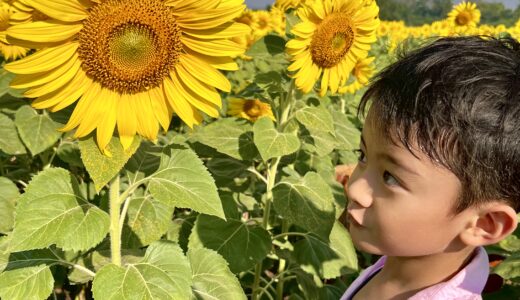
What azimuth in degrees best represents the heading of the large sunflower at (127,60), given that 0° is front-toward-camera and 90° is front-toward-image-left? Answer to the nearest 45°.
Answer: approximately 0°

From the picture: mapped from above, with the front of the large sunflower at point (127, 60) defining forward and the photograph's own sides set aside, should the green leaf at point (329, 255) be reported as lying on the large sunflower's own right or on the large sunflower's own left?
on the large sunflower's own left

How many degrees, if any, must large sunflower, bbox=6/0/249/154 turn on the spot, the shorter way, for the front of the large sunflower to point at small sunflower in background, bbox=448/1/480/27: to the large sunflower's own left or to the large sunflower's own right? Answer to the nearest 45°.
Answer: approximately 135° to the large sunflower's own left

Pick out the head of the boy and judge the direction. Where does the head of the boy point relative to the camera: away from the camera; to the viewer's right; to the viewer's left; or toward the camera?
to the viewer's left

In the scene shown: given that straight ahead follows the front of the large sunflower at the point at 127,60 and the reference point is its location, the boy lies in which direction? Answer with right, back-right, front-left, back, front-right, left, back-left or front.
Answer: front-left
